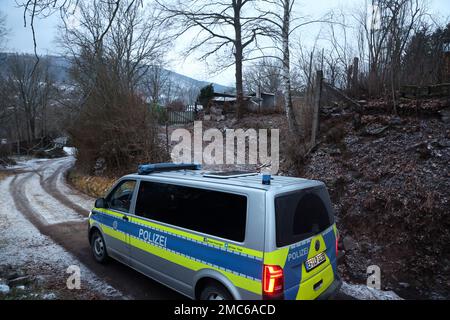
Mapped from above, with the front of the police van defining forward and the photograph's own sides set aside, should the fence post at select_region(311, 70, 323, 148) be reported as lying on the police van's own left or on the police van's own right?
on the police van's own right

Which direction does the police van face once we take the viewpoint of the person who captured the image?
facing away from the viewer and to the left of the viewer

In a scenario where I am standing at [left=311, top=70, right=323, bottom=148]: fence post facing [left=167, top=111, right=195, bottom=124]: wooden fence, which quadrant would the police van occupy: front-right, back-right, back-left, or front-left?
back-left

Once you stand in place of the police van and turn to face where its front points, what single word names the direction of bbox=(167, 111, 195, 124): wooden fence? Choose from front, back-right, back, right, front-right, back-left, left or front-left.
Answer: front-right
